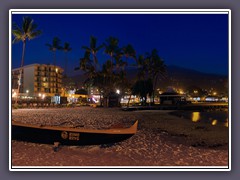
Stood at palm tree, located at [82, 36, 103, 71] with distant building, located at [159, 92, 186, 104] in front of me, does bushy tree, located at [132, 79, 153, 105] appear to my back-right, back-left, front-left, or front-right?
front-right

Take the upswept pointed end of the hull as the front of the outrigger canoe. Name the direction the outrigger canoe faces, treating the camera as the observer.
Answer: facing to the right of the viewer

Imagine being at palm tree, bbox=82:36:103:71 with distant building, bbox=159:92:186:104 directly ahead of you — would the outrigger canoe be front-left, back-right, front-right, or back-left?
back-right
